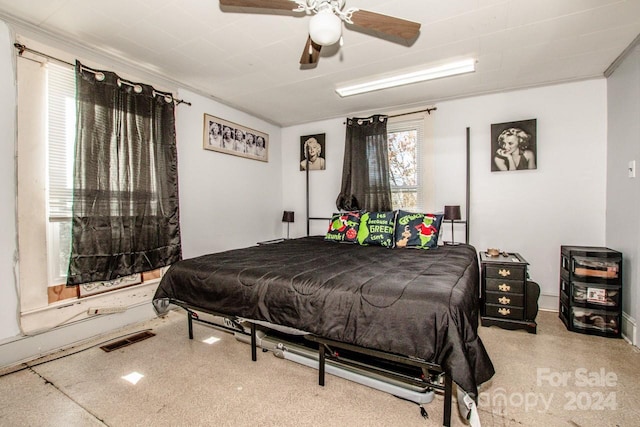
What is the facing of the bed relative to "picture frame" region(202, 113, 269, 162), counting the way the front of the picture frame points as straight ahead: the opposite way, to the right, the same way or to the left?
to the right

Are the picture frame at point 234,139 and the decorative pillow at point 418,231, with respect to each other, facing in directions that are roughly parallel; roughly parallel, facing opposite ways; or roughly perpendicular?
roughly perpendicular

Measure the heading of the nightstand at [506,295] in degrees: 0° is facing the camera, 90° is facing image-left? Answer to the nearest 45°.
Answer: approximately 0°

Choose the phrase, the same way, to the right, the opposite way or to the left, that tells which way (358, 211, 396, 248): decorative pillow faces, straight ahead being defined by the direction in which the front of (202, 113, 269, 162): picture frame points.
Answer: to the right

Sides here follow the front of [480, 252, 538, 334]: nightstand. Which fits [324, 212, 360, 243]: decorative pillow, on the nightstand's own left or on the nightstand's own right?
on the nightstand's own right

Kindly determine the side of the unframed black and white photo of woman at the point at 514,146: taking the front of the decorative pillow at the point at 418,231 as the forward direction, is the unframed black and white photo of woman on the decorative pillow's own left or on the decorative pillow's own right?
on the decorative pillow's own left

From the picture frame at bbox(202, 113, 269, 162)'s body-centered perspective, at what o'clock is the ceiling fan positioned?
The ceiling fan is roughly at 1 o'clock from the picture frame.

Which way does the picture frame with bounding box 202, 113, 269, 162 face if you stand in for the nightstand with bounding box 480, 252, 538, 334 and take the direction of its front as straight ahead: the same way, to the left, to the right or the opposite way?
to the left
